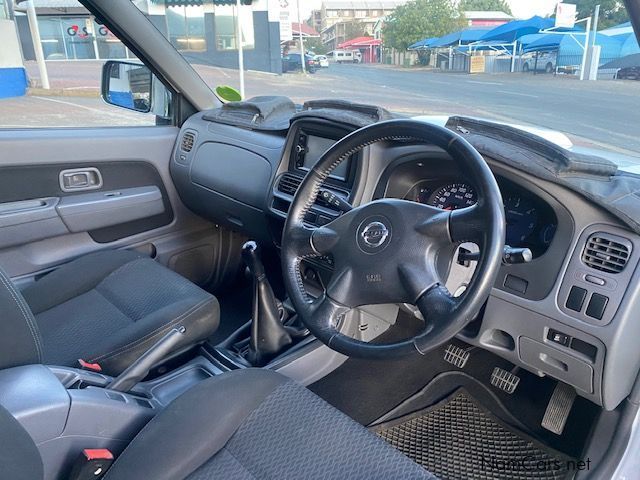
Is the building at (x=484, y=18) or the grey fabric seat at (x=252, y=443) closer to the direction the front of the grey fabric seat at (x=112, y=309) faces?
the building

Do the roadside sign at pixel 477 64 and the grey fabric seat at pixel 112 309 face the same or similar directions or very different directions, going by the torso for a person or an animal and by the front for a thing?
very different directions

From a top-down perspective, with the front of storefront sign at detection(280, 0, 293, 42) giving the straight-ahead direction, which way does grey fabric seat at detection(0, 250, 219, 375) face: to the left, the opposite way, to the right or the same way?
the opposite way

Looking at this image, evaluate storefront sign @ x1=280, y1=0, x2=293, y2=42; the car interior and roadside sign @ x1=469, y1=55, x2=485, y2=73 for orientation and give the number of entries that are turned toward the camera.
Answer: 2

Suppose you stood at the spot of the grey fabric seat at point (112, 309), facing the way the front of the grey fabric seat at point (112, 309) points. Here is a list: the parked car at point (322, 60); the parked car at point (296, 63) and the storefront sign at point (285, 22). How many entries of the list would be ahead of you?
3

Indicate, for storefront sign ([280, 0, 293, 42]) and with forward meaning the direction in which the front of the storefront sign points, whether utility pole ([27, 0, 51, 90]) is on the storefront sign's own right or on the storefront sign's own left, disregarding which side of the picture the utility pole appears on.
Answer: on the storefront sign's own right

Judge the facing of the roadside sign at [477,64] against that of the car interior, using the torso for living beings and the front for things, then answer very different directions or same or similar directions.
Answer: very different directions

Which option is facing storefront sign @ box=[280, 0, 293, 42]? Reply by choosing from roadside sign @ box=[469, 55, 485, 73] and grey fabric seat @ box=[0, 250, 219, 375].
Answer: the grey fabric seat

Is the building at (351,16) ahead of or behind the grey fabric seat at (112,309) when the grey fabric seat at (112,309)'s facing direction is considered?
ahead
